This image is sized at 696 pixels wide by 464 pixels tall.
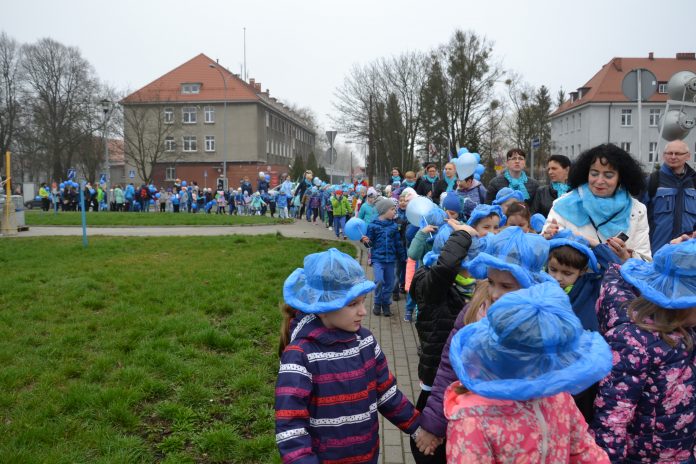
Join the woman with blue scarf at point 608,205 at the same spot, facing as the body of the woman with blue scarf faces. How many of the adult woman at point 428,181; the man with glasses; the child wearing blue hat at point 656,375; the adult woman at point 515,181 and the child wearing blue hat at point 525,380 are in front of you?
2

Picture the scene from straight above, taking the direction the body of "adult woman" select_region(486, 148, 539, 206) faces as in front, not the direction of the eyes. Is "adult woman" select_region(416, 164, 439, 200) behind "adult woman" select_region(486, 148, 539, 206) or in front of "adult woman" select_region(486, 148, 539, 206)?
behind

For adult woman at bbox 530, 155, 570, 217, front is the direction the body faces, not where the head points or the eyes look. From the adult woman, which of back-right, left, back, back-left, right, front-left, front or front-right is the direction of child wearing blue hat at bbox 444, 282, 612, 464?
front-left

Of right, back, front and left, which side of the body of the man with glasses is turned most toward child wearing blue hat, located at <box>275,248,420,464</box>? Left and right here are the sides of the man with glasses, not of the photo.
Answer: front

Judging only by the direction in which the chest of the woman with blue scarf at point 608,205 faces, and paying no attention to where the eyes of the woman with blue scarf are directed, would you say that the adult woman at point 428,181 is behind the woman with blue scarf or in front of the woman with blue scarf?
behind

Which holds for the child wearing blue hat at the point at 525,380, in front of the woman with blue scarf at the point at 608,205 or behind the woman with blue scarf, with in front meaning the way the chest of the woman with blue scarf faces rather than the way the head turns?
in front

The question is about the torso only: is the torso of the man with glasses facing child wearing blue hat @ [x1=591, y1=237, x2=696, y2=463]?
yes

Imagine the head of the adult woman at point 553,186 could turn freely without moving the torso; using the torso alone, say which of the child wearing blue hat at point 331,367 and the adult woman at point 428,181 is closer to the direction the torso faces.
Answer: the child wearing blue hat
